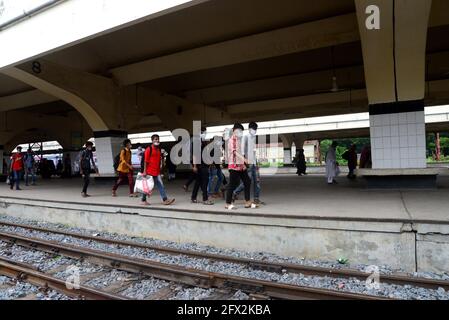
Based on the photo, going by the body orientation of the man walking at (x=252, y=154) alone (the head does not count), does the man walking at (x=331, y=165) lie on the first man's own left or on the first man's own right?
on the first man's own left

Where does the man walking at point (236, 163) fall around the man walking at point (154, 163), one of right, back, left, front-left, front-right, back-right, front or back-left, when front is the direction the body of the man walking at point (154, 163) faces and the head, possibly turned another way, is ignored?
front

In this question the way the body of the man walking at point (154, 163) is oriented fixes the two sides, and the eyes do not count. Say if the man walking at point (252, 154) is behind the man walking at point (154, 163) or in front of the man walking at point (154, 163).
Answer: in front

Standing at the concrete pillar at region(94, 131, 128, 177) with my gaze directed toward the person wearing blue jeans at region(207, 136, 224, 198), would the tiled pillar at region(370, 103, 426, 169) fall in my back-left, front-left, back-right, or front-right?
front-left

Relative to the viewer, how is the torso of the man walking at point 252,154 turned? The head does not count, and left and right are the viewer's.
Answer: facing the viewer and to the right of the viewer

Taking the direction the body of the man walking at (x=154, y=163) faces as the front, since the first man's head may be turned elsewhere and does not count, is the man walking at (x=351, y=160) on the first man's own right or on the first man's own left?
on the first man's own left

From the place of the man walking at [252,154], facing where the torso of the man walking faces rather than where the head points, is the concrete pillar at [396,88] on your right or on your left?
on your left

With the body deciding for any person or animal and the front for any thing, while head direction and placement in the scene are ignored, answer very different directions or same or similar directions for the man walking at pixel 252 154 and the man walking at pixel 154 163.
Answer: same or similar directions

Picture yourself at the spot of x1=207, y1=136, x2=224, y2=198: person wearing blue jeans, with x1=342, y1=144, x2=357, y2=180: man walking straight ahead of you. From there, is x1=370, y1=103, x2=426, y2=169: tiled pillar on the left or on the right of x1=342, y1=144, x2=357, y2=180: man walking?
right

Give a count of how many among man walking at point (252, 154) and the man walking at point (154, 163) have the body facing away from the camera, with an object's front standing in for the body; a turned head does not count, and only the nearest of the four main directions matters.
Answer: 0
